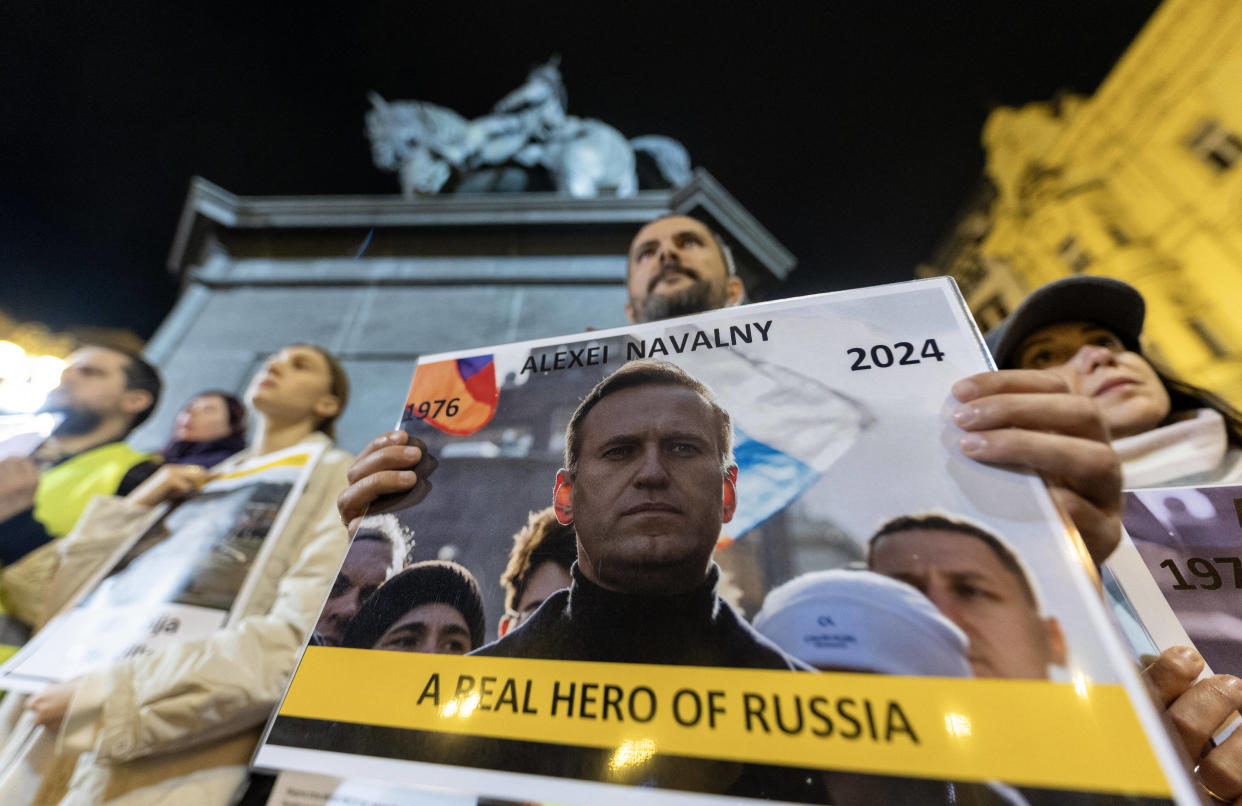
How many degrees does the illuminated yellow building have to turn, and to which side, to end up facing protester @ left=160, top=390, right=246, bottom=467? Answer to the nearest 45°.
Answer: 0° — it already faces them

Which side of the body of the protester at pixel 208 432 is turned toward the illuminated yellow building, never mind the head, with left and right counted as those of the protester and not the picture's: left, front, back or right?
left

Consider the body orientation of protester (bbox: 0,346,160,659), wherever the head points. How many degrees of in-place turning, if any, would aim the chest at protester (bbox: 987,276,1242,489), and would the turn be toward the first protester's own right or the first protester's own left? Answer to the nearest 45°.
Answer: approximately 90° to the first protester's own left

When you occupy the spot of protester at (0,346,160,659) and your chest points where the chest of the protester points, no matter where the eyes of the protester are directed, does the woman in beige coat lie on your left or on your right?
on your left

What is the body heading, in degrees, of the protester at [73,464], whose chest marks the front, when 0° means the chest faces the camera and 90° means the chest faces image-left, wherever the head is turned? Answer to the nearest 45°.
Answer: approximately 45°

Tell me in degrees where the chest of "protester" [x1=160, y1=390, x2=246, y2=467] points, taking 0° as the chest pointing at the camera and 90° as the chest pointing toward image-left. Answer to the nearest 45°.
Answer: approximately 45°
